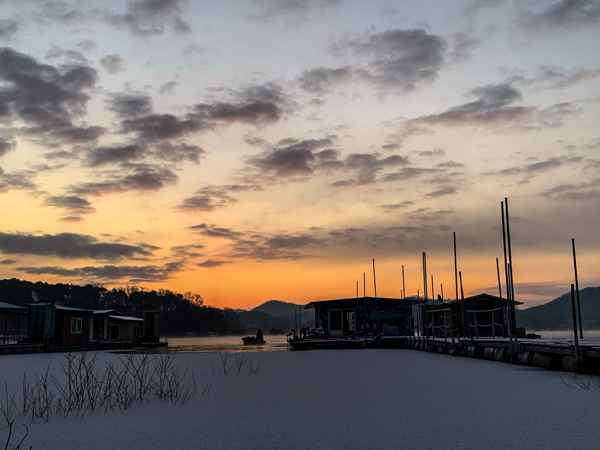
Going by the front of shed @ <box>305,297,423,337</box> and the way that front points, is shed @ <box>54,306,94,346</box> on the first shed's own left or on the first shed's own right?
on the first shed's own right

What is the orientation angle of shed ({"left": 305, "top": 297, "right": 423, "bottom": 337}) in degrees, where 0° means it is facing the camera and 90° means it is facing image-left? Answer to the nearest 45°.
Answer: approximately 0°
